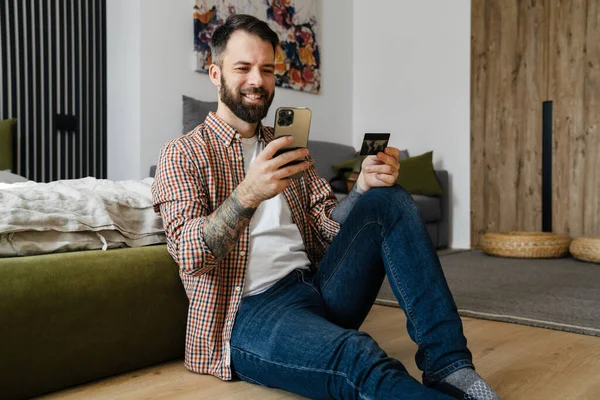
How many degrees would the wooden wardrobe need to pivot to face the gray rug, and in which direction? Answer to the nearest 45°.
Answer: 0° — it already faces it

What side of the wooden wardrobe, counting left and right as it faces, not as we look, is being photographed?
front

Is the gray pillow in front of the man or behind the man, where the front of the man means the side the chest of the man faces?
behind

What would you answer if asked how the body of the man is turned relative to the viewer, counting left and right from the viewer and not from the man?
facing the viewer and to the right of the viewer

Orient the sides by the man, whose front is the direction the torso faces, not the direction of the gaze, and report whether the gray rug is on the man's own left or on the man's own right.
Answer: on the man's own left

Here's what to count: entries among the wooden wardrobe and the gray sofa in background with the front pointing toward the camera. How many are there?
2

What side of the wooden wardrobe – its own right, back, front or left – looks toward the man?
front
